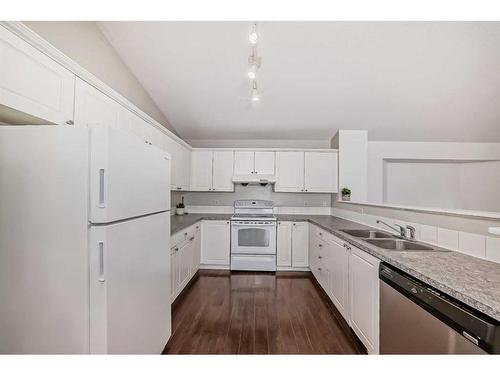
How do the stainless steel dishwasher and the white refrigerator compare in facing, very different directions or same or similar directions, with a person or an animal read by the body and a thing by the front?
very different directions

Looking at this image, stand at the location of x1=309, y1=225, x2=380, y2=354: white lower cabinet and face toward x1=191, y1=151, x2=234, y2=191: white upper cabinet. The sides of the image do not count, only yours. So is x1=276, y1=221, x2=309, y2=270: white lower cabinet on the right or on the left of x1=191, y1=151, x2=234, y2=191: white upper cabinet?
right

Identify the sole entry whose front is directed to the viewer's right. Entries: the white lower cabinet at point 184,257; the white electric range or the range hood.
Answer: the white lower cabinet

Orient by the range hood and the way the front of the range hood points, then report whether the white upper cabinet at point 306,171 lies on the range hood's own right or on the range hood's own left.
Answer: on the range hood's own left

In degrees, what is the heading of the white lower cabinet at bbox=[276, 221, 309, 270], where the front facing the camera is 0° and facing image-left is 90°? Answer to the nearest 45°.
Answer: approximately 0°

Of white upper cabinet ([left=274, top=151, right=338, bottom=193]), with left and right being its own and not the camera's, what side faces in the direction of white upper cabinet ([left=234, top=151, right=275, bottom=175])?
right

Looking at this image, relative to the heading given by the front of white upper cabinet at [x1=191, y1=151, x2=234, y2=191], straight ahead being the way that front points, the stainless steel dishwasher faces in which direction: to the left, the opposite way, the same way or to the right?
to the right

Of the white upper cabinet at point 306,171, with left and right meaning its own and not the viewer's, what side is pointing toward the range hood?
right

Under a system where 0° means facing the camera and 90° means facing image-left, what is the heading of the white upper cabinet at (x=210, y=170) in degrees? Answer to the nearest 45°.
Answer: approximately 0°
